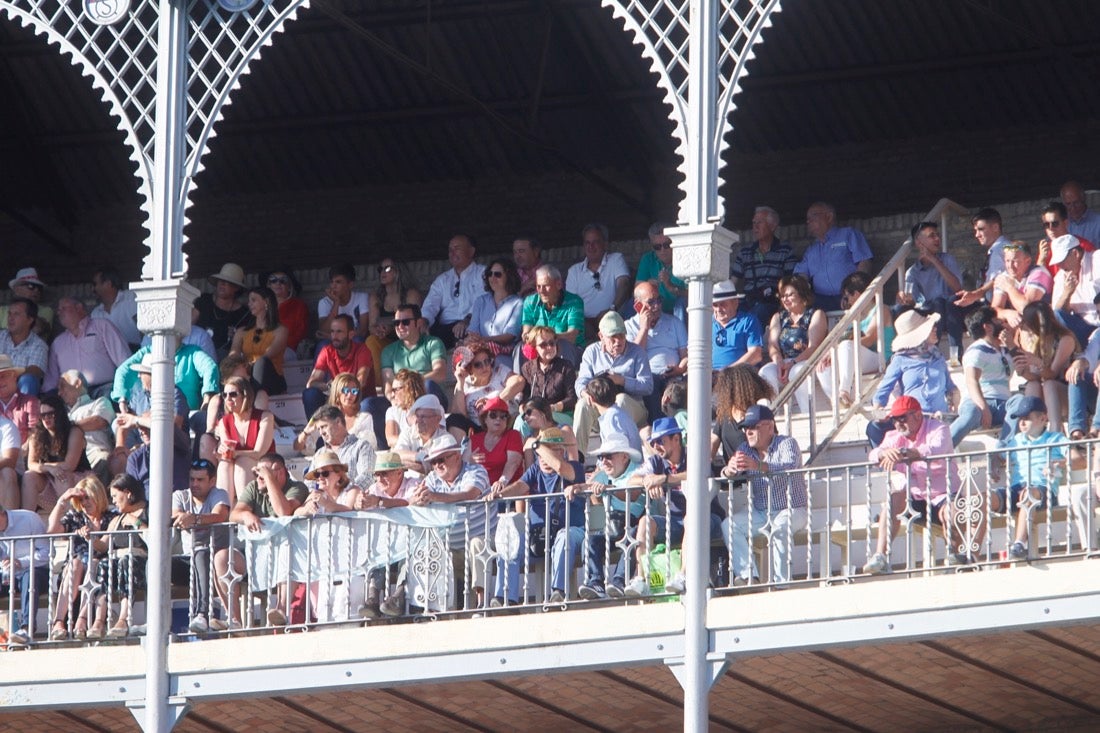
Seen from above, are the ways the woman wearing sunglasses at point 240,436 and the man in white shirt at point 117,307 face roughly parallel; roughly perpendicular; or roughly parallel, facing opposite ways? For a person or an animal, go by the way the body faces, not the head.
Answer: roughly parallel

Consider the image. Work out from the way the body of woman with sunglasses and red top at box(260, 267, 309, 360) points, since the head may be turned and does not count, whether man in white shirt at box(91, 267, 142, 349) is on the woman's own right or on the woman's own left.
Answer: on the woman's own right

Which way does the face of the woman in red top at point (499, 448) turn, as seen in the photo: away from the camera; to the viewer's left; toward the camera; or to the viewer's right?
toward the camera

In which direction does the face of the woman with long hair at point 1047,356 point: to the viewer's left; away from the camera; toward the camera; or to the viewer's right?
to the viewer's left

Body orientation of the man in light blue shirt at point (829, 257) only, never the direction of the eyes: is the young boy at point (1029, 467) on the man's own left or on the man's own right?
on the man's own left

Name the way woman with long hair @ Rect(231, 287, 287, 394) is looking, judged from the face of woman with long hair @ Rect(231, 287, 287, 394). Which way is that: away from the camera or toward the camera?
toward the camera

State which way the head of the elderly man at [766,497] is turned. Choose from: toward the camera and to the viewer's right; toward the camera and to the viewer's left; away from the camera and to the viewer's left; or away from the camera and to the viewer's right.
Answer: toward the camera and to the viewer's left

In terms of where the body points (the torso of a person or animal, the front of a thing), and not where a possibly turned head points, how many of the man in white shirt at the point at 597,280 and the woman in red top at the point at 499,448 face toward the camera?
2

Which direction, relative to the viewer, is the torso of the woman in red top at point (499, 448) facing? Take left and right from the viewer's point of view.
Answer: facing the viewer

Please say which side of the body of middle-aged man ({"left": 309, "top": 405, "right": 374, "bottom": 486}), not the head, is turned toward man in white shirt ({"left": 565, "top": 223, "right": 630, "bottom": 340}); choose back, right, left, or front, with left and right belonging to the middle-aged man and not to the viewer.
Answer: back

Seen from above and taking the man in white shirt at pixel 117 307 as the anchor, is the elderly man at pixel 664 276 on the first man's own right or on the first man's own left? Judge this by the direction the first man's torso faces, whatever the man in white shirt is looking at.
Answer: on the first man's own left

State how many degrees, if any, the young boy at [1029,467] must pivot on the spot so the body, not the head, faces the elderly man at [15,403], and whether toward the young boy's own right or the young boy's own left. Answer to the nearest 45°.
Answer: approximately 45° to the young boy's own right

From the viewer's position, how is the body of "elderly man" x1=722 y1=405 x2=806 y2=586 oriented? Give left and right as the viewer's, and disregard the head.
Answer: facing the viewer and to the left of the viewer

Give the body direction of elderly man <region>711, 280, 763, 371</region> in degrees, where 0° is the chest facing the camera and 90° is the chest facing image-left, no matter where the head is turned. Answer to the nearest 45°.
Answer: approximately 45°

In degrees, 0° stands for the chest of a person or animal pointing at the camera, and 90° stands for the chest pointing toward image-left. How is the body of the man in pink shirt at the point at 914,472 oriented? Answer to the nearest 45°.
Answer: approximately 45°

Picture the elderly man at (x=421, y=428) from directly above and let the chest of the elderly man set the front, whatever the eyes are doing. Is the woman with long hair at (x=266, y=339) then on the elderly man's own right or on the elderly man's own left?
on the elderly man's own right
